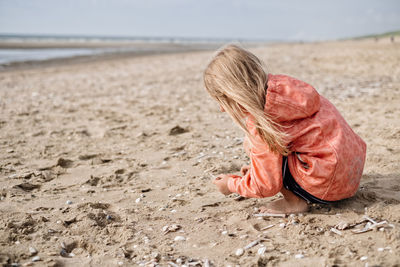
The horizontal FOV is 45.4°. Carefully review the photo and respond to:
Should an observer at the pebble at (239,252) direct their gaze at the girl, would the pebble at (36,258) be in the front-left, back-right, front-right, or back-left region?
back-left

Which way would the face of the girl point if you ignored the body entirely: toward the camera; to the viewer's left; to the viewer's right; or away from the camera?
to the viewer's left

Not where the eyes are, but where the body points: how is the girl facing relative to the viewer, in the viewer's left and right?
facing to the left of the viewer

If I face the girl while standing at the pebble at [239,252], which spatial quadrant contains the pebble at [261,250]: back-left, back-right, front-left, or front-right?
front-right

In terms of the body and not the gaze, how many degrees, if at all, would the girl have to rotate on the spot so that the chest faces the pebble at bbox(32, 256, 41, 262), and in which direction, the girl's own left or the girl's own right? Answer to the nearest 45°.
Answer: approximately 45° to the girl's own left

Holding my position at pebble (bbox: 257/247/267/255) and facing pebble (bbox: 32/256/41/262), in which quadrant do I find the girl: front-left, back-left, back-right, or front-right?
back-right
